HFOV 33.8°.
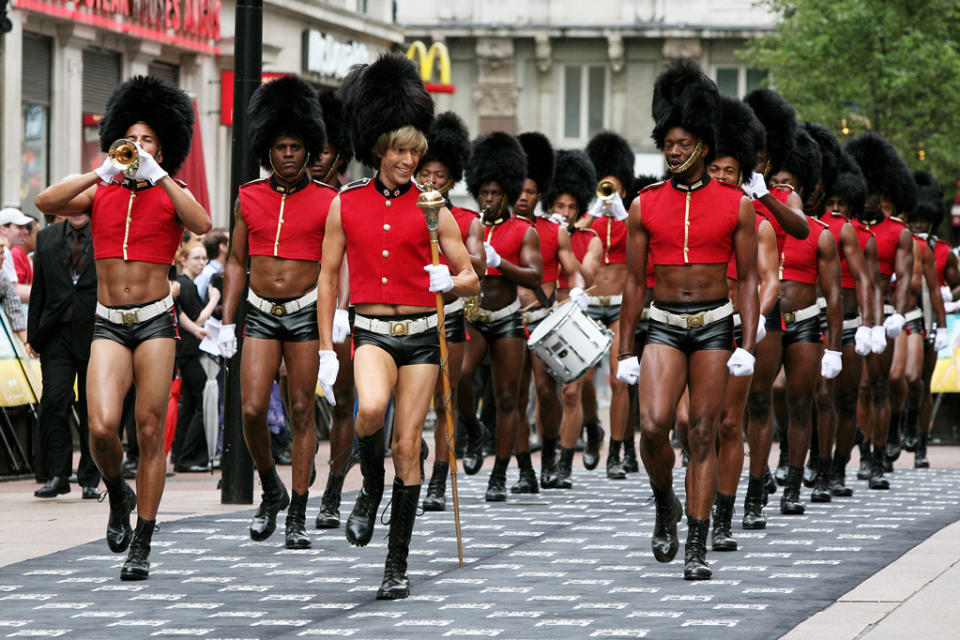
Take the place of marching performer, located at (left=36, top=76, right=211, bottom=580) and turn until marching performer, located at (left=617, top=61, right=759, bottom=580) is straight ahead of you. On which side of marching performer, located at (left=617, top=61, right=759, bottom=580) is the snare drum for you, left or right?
left

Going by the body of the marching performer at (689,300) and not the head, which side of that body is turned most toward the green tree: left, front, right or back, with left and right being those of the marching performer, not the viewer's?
back

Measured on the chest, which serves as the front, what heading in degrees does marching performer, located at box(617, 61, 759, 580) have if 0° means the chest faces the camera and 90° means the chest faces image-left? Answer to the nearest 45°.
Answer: approximately 0°

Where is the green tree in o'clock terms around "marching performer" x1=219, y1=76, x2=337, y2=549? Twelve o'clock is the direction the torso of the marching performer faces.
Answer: The green tree is roughly at 7 o'clock from the marching performer.

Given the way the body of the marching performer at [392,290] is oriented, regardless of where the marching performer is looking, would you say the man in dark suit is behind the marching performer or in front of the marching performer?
behind

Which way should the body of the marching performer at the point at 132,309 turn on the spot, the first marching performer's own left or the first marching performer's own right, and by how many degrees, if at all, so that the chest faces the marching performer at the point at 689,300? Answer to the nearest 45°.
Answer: approximately 90° to the first marching performer's own left

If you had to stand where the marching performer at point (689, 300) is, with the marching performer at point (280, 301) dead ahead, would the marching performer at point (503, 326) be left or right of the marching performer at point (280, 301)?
right

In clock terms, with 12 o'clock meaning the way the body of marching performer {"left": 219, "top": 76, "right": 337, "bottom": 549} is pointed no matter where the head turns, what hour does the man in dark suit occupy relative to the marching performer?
The man in dark suit is roughly at 5 o'clock from the marching performer.

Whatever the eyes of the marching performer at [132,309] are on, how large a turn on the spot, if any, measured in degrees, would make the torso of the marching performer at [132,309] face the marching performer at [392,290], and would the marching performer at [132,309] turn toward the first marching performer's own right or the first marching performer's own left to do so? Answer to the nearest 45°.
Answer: approximately 45° to the first marching performer's own left

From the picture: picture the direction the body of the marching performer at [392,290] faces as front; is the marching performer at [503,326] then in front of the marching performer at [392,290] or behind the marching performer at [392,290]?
behind
